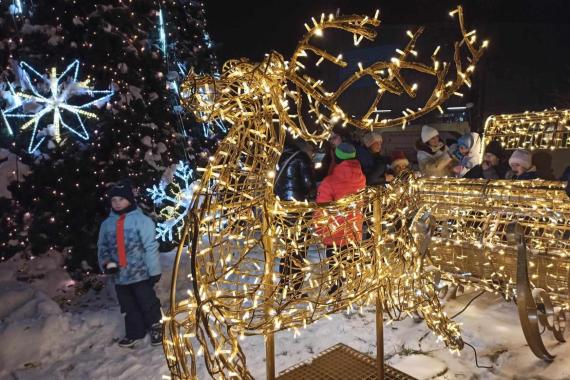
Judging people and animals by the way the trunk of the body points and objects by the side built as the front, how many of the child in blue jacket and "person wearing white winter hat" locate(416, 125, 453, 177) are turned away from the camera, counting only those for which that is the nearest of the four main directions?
0

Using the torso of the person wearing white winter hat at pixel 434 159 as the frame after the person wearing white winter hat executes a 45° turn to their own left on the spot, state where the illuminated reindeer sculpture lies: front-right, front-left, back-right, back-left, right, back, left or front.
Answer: right

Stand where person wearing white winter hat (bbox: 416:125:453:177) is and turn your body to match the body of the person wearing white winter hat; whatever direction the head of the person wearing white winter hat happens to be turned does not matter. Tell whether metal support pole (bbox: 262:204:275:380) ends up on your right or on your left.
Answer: on your right

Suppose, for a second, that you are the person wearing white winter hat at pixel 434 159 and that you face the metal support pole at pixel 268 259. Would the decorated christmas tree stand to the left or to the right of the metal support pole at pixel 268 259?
right

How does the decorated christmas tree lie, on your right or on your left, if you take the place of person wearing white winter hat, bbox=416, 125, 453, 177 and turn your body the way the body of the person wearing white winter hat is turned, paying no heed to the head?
on your right

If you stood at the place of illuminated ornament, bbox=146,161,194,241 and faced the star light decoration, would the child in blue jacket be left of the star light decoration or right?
left

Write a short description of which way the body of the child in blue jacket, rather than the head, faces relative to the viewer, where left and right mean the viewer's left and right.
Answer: facing the viewer and to the left of the viewer

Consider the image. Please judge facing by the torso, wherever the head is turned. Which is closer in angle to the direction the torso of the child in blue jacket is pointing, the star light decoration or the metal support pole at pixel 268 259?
the metal support pole

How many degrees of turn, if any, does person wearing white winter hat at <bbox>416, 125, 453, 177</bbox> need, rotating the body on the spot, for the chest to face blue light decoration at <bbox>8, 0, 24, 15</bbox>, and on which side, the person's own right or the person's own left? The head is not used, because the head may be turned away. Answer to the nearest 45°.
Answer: approximately 90° to the person's own right

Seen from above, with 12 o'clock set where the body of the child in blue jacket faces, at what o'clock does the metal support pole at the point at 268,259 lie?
The metal support pole is roughly at 10 o'clock from the child in blue jacket.

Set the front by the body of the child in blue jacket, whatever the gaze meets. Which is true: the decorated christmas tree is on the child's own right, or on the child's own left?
on the child's own right
